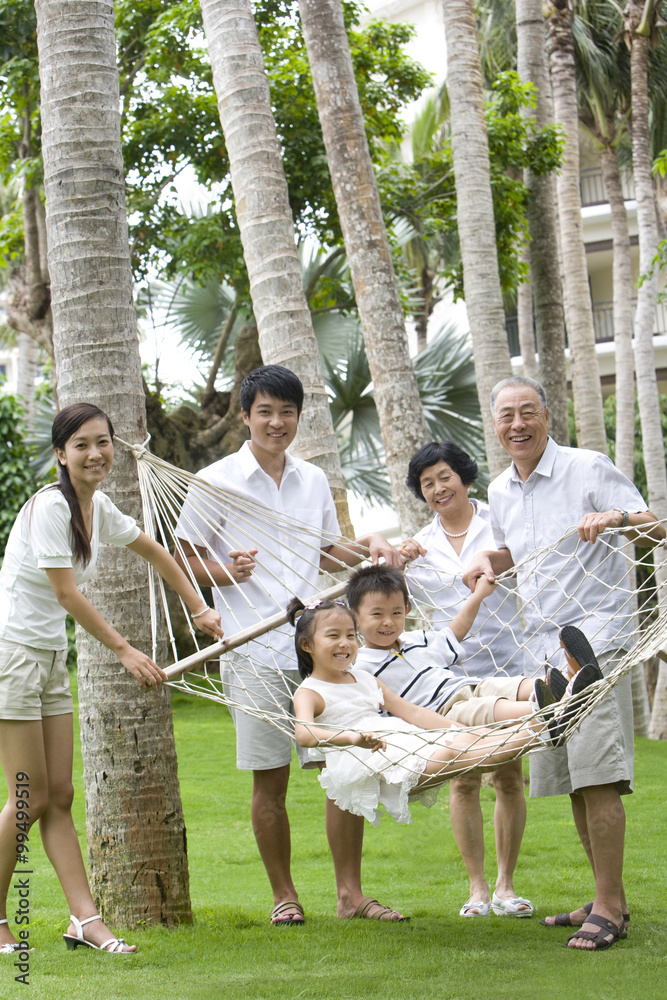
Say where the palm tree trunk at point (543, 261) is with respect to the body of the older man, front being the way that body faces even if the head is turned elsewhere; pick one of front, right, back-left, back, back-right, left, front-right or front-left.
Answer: back-right

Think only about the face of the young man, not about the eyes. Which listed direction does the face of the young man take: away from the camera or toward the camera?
toward the camera

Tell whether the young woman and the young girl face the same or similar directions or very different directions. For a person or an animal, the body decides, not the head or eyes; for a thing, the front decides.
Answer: same or similar directions

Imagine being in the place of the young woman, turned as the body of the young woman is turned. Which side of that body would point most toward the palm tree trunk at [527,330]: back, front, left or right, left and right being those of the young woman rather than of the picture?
left

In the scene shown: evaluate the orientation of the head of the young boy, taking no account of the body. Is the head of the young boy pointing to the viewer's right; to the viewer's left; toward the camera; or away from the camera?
toward the camera

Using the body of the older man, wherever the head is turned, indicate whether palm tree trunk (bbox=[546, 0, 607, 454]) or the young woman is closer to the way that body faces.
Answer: the young woman

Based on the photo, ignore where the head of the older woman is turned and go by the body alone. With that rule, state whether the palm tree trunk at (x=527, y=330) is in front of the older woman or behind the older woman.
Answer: behind

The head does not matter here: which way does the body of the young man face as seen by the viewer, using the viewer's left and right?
facing the viewer

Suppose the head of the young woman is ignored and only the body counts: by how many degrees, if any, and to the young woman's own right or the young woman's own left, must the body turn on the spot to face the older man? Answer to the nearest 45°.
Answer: approximately 45° to the young woman's own left

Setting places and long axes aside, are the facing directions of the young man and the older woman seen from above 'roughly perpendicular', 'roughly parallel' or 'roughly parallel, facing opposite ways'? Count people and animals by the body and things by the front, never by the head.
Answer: roughly parallel

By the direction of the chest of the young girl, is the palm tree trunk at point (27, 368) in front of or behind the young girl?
behind

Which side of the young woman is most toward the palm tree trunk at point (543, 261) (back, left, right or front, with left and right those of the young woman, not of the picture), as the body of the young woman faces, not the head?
left

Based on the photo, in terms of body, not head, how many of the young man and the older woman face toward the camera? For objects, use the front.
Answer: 2

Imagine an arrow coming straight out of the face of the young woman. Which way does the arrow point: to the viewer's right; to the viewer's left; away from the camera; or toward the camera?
toward the camera

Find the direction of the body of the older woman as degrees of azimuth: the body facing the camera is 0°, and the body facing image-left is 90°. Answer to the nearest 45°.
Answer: approximately 0°
